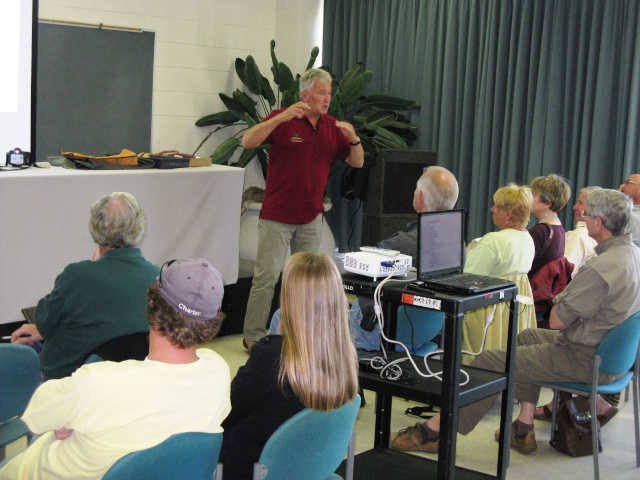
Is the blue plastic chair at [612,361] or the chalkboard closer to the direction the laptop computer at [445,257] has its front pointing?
the blue plastic chair

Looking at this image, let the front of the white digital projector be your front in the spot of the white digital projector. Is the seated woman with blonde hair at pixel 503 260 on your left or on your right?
on your right

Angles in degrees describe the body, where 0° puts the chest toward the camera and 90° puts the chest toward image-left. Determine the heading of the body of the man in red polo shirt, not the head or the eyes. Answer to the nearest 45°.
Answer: approximately 315°

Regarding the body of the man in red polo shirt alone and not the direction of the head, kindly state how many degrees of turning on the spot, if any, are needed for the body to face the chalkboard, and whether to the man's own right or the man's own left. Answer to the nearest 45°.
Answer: approximately 180°

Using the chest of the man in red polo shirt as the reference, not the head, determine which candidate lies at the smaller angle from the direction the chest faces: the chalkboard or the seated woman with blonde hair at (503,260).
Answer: the seated woman with blonde hair

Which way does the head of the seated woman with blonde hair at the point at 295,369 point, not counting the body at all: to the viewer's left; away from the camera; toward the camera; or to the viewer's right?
away from the camera

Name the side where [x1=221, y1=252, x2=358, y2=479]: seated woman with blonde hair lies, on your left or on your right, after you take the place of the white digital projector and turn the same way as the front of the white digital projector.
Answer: on your left

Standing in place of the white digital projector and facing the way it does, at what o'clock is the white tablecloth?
The white tablecloth is roughly at 12 o'clock from the white digital projector.

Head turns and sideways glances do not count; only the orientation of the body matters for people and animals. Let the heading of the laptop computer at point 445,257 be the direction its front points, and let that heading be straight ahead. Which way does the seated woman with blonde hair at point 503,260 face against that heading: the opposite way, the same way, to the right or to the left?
the opposite way

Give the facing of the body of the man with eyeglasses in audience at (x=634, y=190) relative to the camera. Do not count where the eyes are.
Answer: to the viewer's left

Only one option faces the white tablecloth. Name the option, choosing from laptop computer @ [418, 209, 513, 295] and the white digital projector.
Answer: the white digital projector
